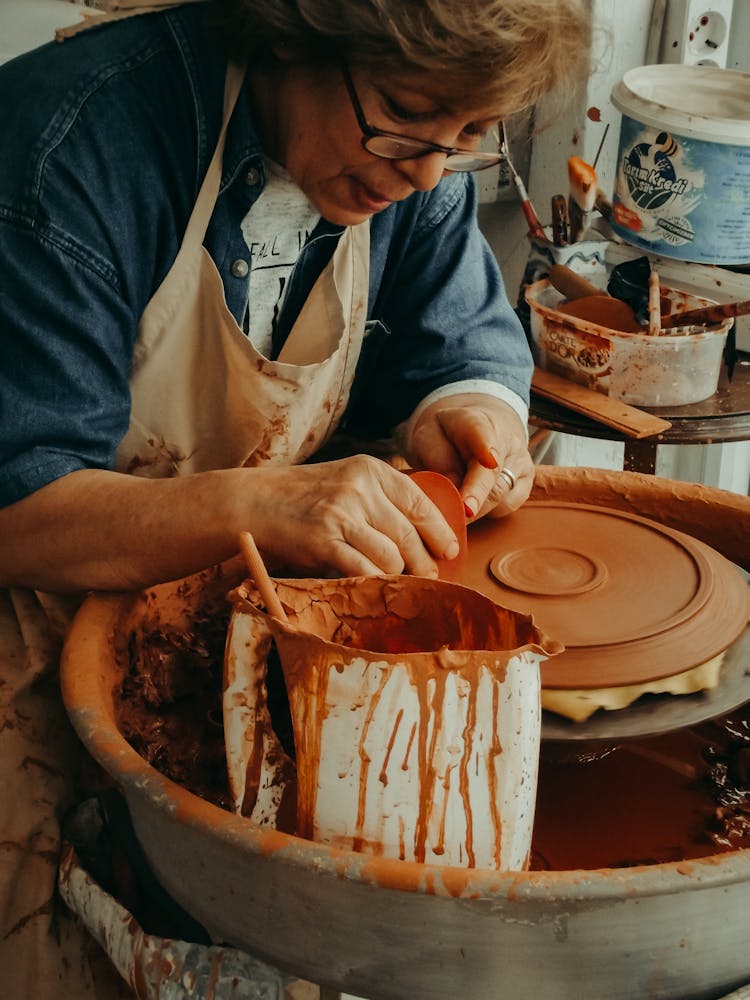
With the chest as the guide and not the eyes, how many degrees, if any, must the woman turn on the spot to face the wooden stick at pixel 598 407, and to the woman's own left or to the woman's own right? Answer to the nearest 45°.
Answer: approximately 90° to the woman's own left

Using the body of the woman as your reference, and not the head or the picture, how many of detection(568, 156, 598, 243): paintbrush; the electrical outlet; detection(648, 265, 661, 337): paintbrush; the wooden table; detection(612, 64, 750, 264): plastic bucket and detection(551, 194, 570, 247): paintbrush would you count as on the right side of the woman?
0

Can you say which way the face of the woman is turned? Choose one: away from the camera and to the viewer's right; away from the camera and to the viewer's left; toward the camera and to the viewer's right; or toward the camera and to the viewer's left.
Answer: toward the camera and to the viewer's right

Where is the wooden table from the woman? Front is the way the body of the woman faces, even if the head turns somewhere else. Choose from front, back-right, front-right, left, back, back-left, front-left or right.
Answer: left

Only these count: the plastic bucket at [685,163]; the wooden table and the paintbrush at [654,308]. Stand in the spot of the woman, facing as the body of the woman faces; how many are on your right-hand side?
0

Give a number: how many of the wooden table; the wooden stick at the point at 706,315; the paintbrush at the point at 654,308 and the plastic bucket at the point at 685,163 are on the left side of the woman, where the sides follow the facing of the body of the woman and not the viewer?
4

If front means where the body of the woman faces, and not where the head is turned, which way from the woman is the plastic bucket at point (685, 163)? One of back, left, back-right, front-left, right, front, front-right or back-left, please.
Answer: left

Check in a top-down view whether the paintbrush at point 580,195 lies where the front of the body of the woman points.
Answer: no

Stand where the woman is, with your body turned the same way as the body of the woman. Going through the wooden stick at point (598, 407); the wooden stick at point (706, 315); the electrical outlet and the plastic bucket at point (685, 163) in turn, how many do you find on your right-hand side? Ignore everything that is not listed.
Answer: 0

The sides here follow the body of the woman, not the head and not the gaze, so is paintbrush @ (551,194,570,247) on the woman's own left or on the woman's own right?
on the woman's own left

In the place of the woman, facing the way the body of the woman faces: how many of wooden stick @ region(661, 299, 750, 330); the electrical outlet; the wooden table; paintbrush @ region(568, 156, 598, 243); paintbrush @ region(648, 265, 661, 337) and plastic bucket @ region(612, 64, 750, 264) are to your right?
0

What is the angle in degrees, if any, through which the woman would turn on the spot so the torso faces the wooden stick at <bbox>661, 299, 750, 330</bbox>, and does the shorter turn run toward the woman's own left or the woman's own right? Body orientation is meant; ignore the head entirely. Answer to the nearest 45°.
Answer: approximately 90° to the woman's own left

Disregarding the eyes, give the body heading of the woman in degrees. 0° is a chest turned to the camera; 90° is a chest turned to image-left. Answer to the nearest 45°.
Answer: approximately 315°

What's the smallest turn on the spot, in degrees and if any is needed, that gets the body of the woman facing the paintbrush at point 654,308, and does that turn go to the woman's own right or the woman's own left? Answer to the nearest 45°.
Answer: approximately 90° to the woman's own left
